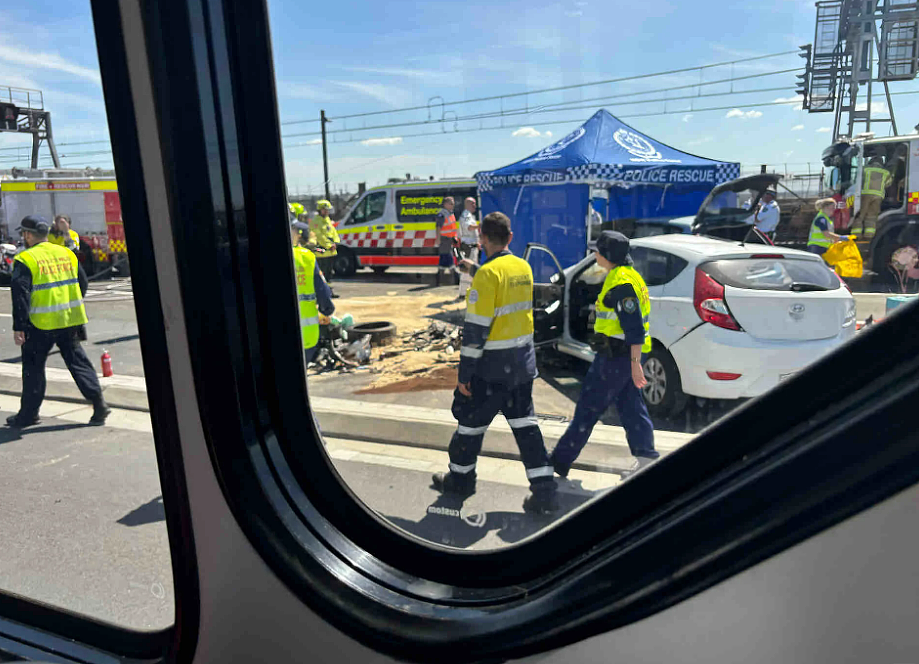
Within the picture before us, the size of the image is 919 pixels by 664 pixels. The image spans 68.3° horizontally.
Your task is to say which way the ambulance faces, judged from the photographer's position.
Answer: facing to the left of the viewer

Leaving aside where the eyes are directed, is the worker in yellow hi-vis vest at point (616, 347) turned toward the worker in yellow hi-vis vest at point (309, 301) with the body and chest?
yes

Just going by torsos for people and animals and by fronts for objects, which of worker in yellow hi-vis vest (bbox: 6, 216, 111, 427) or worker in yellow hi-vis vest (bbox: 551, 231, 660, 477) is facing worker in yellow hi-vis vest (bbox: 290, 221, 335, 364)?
worker in yellow hi-vis vest (bbox: 551, 231, 660, 477)

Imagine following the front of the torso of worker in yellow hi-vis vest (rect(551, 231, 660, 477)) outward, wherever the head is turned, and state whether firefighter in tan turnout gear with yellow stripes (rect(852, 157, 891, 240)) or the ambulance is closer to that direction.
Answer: the ambulance

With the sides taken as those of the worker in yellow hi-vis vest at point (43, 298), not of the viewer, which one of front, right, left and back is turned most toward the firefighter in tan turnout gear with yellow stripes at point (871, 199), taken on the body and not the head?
back

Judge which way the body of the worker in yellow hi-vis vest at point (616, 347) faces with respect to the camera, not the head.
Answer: to the viewer's left

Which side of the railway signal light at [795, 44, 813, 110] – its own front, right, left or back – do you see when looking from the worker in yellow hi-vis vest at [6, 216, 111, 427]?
front

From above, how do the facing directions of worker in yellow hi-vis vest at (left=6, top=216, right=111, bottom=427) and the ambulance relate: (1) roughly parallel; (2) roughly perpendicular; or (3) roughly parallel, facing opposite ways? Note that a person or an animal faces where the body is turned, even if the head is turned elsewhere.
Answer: roughly parallel

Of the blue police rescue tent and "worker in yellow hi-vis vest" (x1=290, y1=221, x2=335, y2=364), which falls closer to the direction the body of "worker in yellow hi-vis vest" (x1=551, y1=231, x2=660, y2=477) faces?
the worker in yellow hi-vis vest
